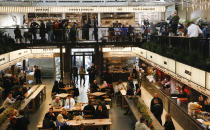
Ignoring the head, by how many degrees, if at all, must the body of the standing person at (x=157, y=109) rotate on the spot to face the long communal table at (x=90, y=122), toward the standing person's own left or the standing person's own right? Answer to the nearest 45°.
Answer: approximately 45° to the standing person's own right
